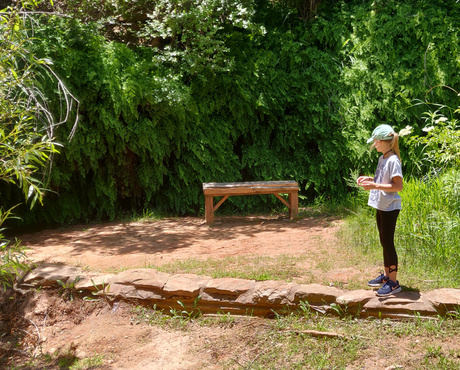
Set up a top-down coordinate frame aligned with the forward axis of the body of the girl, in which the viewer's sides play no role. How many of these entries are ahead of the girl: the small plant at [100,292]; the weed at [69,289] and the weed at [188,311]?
3

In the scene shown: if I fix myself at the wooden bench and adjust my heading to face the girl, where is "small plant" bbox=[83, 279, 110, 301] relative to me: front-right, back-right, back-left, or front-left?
front-right

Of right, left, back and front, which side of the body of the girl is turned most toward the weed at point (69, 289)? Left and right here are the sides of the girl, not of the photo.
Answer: front

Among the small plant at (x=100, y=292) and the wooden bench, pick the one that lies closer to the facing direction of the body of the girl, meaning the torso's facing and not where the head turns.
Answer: the small plant

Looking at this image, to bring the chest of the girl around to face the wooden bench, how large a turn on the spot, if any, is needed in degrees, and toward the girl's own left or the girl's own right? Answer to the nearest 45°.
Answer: approximately 45° to the girl's own right

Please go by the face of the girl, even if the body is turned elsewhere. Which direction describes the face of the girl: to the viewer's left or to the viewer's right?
to the viewer's left

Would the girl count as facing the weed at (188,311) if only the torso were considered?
yes

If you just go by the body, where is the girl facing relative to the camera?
to the viewer's left

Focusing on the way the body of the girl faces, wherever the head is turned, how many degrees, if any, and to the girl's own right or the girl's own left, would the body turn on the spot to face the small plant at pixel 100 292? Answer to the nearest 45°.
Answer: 0° — they already face it
